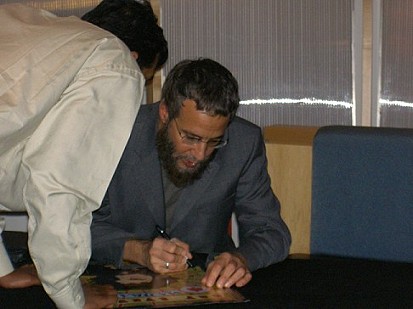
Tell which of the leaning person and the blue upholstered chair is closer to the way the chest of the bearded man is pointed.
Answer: the leaning person

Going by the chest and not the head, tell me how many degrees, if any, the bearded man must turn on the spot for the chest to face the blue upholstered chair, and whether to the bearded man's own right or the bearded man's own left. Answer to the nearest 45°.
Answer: approximately 90° to the bearded man's own left

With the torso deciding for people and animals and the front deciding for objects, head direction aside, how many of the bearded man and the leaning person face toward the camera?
1

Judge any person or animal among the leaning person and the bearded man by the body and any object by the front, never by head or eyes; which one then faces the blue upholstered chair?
the leaning person

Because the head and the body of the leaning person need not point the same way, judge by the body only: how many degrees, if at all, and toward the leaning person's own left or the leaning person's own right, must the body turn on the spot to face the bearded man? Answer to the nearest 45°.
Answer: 0° — they already face them

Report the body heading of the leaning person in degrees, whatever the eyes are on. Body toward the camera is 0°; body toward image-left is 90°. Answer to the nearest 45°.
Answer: approximately 225°

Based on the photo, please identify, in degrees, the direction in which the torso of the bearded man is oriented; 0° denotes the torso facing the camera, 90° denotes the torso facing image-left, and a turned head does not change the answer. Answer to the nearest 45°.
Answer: approximately 0°

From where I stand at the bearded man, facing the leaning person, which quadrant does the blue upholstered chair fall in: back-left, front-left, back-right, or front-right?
back-left

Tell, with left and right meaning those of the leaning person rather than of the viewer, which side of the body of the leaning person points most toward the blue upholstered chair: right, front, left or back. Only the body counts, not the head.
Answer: front
